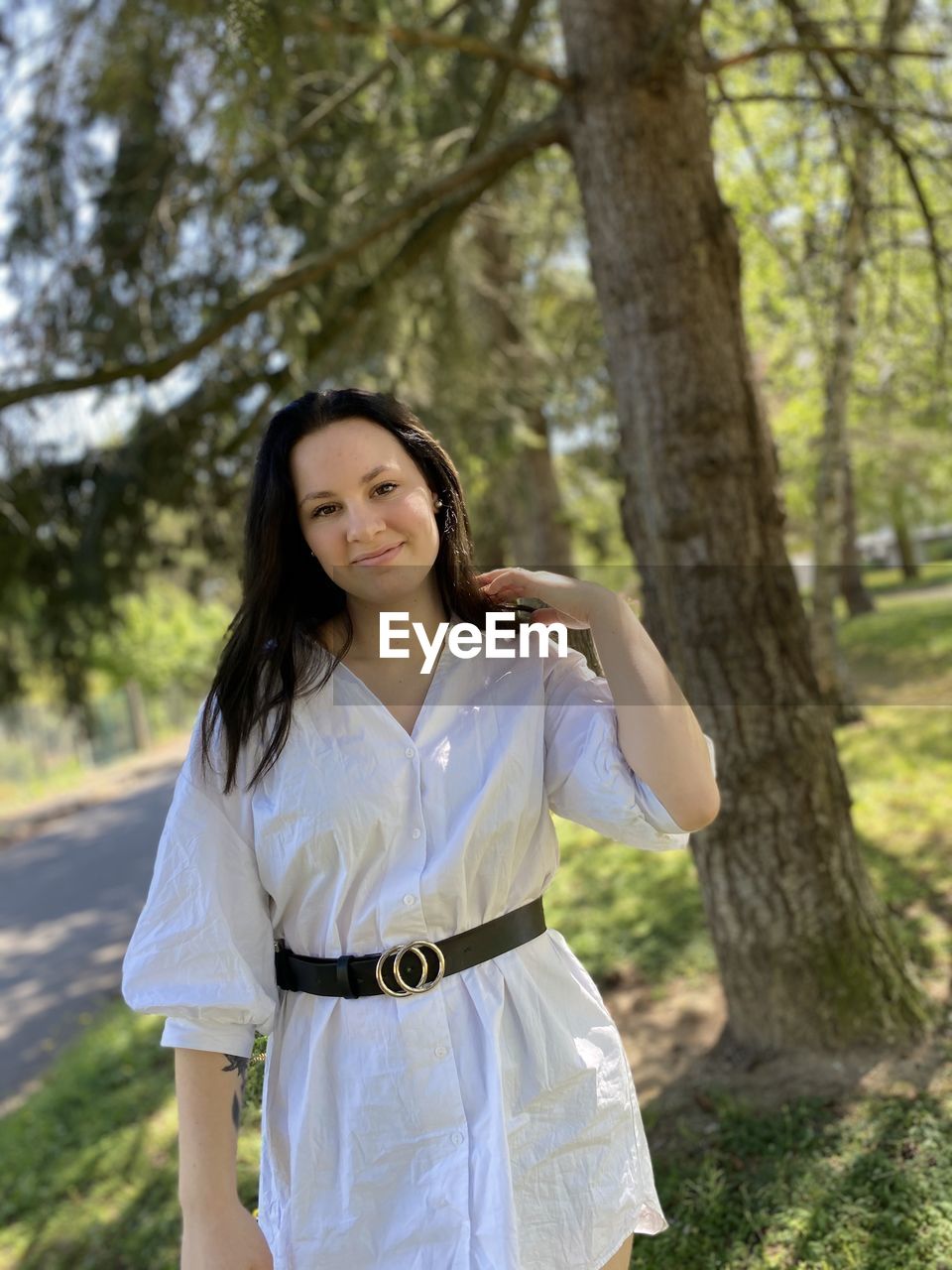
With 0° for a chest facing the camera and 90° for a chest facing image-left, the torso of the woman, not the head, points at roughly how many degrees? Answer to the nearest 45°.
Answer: approximately 0°

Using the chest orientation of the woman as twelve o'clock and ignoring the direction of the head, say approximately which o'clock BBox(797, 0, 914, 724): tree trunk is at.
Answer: The tree trunk is roughly at 7 o'clock from the woman.

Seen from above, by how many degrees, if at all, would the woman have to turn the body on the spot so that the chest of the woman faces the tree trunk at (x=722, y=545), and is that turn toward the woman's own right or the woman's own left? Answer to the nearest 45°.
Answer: approximately 135° to the woman's own left

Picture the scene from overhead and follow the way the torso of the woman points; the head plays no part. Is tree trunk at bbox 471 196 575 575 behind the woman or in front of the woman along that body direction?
behind
